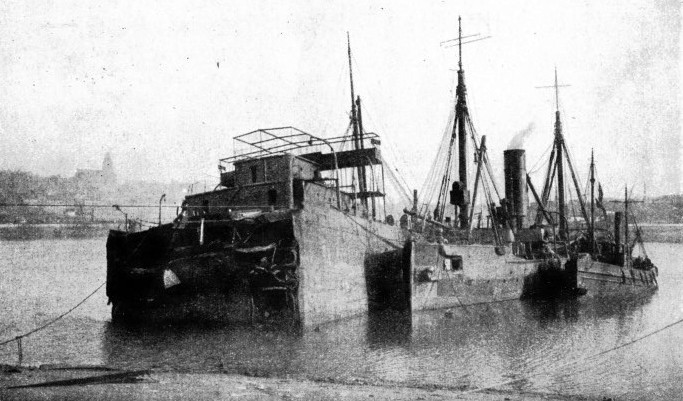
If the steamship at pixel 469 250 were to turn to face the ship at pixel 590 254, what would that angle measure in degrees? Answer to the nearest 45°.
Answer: approximately 180°

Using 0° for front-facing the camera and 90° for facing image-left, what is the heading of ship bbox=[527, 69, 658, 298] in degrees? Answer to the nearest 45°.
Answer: approximately 45°

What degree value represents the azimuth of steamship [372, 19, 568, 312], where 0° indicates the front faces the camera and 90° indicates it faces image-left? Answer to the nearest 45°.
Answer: approximately 45°
